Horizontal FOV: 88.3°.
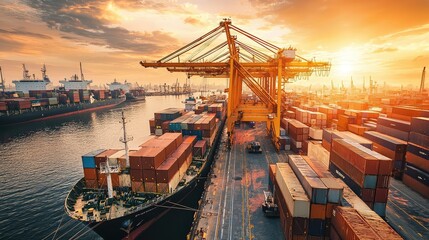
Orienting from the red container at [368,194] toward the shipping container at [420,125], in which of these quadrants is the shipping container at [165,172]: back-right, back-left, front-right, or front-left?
back-left

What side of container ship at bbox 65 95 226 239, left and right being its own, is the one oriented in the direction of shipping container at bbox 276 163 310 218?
left

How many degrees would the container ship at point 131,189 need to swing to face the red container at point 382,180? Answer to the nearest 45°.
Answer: approximately 90° to its left

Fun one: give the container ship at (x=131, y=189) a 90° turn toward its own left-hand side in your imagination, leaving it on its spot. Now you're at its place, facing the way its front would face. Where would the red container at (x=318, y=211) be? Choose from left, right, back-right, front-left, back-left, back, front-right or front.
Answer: front

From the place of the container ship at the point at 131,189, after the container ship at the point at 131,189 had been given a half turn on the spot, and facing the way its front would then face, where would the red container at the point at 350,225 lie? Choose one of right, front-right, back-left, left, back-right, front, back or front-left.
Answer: right

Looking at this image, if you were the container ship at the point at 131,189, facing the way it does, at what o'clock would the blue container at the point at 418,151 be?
The blue container is roughly at 8 o'clock from the container ship.

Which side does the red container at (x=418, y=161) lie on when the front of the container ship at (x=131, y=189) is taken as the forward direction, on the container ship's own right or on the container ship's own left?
on the container ship's own left

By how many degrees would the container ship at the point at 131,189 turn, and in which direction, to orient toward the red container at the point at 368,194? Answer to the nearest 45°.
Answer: approximately 90° to its left

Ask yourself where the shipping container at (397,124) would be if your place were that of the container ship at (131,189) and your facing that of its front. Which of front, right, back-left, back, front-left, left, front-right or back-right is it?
back-left

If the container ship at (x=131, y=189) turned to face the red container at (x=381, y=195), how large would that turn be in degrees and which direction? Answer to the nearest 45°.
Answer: approximately 90° to its left

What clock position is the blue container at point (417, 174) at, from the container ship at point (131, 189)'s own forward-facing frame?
The blue container is roughly at 8 o'clock from the container ship.

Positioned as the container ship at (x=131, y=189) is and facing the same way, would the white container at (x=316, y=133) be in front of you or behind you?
behind

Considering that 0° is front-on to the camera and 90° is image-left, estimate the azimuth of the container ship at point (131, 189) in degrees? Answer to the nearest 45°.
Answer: approximately 45°

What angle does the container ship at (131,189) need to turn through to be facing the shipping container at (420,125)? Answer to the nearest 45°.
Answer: approximately 135° to its left
